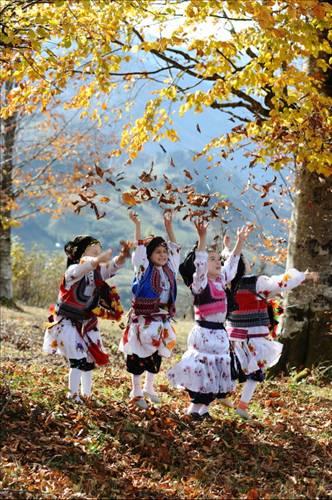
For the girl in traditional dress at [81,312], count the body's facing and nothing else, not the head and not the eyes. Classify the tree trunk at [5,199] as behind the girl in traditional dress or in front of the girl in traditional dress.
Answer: behind

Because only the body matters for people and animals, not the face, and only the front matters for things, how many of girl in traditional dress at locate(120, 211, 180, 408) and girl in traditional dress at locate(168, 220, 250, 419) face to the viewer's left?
0

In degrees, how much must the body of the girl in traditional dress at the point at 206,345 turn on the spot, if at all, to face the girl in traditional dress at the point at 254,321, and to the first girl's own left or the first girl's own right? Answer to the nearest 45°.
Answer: approximately 90° to the first girl's own left

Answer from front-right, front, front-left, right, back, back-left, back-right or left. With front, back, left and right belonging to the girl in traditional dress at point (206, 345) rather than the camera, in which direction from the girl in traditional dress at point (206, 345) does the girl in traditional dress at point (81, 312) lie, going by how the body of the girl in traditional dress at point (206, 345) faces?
back-right

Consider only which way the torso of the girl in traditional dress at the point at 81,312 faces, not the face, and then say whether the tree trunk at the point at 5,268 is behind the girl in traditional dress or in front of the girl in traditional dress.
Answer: behind

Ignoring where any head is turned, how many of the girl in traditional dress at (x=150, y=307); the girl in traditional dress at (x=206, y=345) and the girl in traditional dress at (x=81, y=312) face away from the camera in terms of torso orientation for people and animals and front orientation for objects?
0

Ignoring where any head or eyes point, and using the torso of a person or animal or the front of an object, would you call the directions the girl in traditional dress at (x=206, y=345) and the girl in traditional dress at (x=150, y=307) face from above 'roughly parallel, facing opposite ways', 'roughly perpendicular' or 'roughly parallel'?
roughly parallel

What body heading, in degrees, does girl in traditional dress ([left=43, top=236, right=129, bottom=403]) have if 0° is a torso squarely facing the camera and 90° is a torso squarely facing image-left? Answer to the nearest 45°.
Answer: approximately 315°

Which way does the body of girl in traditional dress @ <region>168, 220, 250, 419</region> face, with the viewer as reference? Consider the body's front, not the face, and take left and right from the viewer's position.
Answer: facing the viewer and to the right of the viewer

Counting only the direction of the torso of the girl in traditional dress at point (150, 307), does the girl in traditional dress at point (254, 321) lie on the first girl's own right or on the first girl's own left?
on the first girl's own left

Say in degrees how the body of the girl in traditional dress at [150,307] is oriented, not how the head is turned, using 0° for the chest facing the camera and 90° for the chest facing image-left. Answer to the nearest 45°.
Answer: approximately 315°
